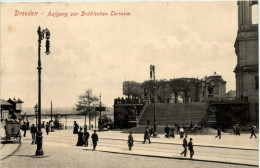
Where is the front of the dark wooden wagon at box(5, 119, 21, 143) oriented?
toward the camera
